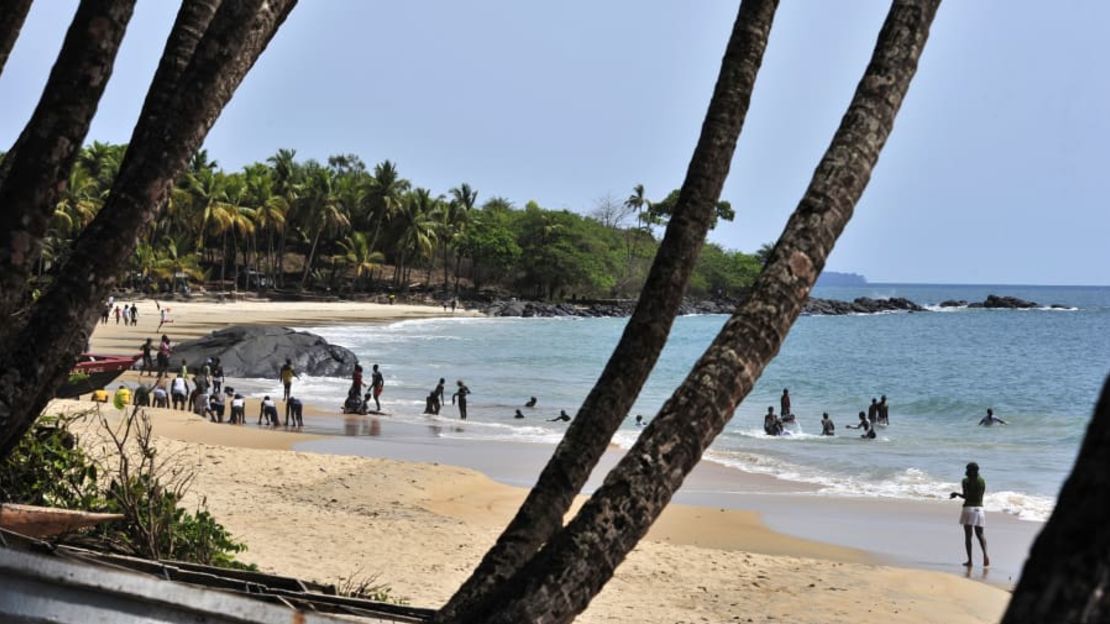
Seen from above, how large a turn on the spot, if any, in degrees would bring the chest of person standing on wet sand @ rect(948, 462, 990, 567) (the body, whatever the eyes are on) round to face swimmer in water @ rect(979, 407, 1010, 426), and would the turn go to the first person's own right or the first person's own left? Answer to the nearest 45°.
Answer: approximately 45° to the first person's own right

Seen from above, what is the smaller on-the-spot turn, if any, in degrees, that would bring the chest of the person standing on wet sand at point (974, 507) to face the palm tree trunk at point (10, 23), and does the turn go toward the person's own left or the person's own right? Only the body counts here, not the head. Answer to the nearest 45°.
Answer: approximately 135° to the person's own left

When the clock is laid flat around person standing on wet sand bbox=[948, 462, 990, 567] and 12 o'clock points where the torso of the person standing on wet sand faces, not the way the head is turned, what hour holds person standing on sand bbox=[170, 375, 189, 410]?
The person standing on sand is roughly at 11 o'clock from the person standing on wet sand.

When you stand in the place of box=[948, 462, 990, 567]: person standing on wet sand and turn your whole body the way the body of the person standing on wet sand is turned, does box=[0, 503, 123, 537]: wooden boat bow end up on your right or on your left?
on your left

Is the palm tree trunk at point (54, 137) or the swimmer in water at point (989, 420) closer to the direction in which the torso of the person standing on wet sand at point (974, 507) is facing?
the swimmer in water

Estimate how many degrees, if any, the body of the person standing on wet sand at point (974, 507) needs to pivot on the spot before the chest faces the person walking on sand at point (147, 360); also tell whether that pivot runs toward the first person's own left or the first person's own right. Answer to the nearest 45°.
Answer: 0° — they already face them

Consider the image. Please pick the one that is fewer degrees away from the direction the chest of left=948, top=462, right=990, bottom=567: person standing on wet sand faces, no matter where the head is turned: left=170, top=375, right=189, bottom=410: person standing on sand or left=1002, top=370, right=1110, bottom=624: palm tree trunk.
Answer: the person standing on sand

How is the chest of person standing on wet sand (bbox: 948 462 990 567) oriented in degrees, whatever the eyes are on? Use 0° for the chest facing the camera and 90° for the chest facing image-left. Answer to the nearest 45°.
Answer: approximately 135°
